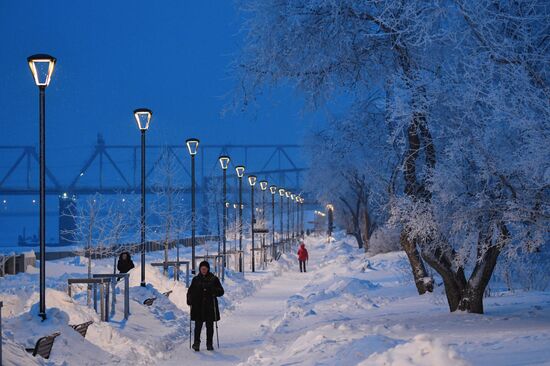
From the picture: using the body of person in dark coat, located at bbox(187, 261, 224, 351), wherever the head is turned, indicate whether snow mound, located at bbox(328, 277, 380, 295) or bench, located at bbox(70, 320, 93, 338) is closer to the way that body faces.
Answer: the bench

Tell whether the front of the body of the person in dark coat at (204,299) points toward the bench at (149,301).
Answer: no

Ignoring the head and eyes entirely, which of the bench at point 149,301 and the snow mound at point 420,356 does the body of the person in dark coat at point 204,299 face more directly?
the snow mound

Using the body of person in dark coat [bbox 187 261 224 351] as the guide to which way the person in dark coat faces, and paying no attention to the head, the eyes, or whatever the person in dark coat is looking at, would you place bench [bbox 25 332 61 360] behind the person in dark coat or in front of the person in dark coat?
in front

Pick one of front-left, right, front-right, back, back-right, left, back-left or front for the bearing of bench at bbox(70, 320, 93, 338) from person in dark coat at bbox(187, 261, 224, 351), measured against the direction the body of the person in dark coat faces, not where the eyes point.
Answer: front-right

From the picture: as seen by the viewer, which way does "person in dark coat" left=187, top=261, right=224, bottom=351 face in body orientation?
toward the camera

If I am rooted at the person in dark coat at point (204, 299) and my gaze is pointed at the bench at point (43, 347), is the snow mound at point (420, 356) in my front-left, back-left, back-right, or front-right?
front-left
